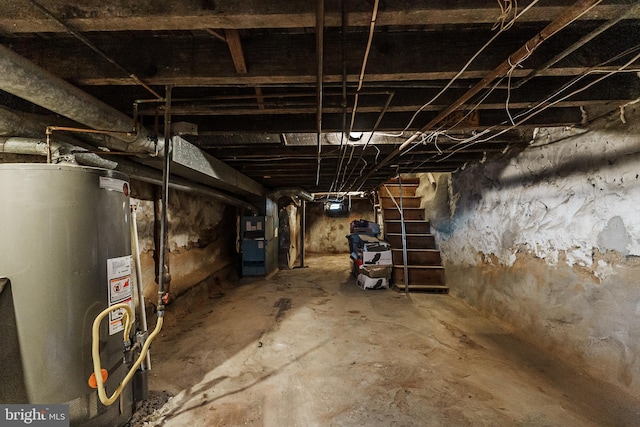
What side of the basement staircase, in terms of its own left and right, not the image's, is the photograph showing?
front

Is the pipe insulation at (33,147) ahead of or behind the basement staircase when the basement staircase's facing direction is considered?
ahead

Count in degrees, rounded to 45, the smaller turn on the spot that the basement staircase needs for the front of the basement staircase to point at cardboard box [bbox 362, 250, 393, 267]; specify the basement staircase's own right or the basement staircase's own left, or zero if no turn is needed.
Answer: approximately 45° to the basement staircase's own right

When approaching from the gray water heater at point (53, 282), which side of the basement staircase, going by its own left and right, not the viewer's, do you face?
front

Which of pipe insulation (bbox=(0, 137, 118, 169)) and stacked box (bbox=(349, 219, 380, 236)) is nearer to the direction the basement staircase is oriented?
the pipe insulation

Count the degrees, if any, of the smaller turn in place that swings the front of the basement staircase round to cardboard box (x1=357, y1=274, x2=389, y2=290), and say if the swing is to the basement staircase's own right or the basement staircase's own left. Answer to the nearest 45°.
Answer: approximately 45° to the basement staircase's own right

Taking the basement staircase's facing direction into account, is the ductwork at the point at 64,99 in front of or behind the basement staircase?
in front
